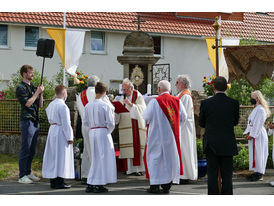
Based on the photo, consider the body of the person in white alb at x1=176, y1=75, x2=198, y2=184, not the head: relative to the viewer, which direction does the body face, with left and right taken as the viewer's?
facing to the left of the viewer

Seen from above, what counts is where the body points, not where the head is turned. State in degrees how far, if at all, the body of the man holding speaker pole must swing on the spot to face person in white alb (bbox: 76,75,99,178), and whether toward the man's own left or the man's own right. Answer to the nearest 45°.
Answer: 0° — they already face them

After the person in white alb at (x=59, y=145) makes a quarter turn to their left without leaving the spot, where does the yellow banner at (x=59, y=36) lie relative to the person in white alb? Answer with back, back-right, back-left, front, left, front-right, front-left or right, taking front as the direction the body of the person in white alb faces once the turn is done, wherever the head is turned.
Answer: front-right

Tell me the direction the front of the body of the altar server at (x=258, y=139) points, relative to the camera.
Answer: to the viewer's left

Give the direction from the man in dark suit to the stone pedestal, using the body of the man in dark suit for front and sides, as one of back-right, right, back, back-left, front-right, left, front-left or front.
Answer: front-left

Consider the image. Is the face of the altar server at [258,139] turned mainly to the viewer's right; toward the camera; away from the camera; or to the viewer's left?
to the viewer's left

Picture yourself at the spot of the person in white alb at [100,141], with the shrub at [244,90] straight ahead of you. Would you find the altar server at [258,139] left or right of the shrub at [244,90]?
right

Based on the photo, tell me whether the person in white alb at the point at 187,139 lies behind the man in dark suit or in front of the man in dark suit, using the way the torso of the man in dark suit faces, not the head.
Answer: in front

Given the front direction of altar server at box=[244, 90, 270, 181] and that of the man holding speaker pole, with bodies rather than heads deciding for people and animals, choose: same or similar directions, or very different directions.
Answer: very different directions

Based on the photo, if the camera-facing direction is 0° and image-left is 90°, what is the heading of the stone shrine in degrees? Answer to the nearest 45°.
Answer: approximately 0°

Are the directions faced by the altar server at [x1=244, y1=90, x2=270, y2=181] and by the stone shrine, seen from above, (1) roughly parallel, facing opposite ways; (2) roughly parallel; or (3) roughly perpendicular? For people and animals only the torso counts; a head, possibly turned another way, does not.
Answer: roughly perpendicular

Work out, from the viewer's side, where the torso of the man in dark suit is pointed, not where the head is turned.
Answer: away from the camera

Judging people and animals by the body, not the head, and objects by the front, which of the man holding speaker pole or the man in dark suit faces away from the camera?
the man in dark suit

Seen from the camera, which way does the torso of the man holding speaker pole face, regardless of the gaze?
to the viewer's right

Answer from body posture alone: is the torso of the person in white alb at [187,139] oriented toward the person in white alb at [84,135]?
yes
